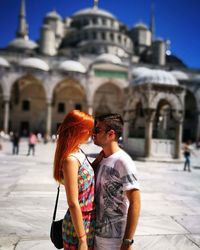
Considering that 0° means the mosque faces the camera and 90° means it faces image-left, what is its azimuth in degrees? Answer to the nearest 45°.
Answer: approximately 0°

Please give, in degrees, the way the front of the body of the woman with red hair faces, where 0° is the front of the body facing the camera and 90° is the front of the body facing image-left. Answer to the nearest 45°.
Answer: approximately 270°

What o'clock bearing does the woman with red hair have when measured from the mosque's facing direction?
The woman with red hair is roughly at 12 o'clock from the mosque.

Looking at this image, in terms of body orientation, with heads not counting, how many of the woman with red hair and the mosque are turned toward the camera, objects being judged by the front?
1

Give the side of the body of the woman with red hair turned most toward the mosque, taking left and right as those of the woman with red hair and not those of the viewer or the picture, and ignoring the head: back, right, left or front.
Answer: left

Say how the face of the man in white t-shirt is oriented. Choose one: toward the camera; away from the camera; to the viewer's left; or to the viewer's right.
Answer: to the viewer's left

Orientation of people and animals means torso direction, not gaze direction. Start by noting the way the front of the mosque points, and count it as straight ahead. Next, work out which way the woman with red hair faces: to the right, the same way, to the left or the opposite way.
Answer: to the left

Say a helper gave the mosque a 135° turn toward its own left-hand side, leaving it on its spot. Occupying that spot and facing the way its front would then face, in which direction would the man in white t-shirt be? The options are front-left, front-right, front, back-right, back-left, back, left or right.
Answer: back-right

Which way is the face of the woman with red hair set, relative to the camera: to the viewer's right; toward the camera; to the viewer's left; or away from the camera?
to the viewer's right
